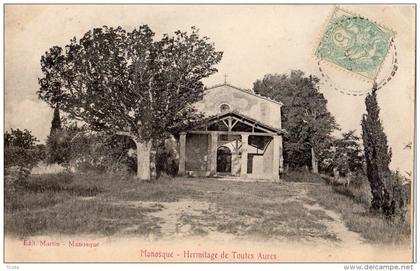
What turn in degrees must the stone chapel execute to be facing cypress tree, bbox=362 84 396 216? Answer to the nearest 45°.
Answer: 0° — it already faces it
